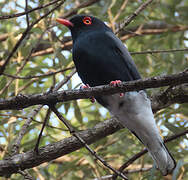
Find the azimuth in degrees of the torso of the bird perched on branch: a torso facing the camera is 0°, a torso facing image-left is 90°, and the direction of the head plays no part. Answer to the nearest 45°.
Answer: approximately 45°

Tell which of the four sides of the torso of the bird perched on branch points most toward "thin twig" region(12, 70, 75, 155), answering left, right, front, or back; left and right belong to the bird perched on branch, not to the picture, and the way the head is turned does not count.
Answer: front

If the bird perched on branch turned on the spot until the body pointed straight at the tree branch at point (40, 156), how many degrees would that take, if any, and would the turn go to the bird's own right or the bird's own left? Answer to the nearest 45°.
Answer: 0° — it already faces it
